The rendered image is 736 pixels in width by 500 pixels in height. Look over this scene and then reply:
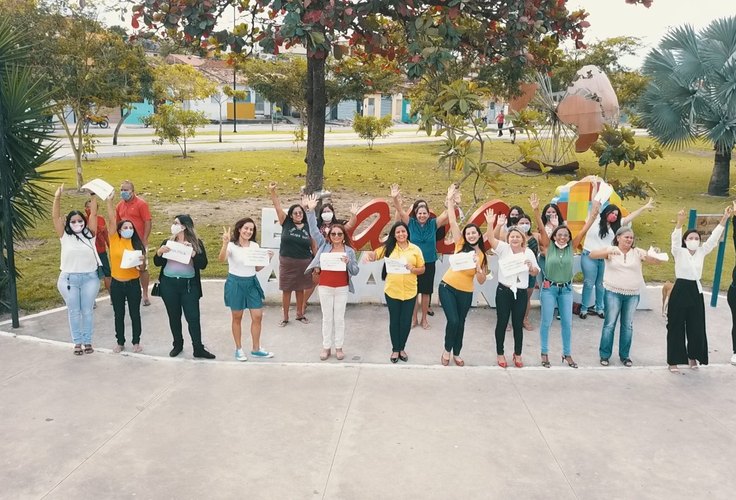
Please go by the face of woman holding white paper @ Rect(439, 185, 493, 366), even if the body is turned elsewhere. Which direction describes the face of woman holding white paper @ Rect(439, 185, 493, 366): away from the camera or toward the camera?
toward the camera

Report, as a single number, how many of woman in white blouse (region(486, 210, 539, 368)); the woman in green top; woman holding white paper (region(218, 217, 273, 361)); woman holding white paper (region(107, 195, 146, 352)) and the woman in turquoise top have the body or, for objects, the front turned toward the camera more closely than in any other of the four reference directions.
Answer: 5

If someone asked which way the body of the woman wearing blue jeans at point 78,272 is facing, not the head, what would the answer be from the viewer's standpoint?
toward the camera

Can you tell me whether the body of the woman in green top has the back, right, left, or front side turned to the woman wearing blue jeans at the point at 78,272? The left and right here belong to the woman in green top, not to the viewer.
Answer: right

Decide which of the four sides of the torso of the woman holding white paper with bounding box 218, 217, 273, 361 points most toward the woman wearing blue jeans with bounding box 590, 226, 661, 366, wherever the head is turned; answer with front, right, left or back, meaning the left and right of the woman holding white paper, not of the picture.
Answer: left

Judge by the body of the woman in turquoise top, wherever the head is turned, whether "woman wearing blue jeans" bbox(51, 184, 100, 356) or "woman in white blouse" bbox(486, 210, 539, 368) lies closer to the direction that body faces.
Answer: the woman in white blouse

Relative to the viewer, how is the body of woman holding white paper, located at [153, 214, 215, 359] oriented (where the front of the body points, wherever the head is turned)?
toward the camera

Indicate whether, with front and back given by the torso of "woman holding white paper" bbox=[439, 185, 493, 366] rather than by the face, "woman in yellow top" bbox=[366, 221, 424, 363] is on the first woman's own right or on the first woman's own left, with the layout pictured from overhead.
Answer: on the first woman's own right

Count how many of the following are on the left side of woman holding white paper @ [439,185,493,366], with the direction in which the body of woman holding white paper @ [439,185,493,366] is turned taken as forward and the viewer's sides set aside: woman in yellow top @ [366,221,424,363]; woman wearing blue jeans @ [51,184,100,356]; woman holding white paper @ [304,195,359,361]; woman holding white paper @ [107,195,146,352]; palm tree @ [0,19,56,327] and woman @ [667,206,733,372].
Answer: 1

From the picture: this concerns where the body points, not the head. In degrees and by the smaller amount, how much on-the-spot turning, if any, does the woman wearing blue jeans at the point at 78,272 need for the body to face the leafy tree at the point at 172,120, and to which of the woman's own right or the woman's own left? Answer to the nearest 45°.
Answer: approximately 180°

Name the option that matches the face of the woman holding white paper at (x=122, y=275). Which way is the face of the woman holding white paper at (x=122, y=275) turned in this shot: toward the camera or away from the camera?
toward the camera

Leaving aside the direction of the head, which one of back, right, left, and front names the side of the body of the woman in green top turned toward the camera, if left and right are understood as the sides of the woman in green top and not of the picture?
front

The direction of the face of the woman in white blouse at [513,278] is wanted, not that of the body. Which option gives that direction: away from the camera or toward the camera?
toward the camera

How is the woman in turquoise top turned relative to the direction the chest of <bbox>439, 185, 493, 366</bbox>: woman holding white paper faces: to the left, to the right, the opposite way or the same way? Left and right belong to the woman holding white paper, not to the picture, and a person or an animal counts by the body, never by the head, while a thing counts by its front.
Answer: the same way

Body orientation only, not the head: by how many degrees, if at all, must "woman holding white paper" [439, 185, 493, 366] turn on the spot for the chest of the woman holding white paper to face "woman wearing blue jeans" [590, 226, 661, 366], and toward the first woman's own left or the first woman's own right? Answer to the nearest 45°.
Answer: approximately 90° to the first woman's own left
